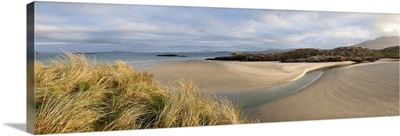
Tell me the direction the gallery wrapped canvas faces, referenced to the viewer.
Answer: facing the viewer and to the right of the viewer
